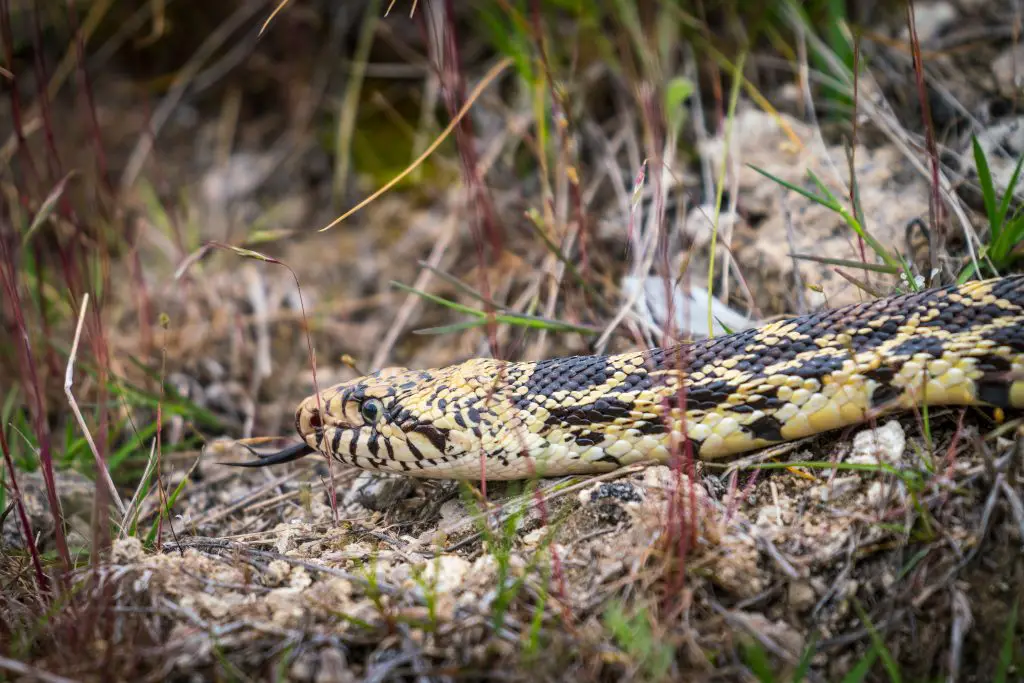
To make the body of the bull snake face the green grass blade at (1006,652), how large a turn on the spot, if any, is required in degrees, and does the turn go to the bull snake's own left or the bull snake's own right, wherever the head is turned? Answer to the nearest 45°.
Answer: approximately 135° to the bull snake's own left

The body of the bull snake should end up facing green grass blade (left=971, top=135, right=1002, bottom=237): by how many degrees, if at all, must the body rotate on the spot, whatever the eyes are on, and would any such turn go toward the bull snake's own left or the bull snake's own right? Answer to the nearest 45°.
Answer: approximately 135° to the bull snake's own right

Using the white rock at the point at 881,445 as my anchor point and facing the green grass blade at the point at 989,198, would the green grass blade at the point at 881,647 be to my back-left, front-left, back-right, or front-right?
back-right

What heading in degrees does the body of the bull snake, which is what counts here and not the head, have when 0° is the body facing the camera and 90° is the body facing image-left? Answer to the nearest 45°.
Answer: approximately 90°

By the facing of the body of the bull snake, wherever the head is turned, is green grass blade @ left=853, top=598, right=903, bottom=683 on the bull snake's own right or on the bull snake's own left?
on the bull snake's own left
